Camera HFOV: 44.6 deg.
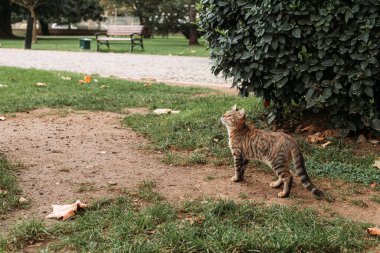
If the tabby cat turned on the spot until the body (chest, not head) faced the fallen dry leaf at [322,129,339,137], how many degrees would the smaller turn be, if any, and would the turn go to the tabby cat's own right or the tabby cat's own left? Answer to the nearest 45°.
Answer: approximately 45° to the tabby cat's own right

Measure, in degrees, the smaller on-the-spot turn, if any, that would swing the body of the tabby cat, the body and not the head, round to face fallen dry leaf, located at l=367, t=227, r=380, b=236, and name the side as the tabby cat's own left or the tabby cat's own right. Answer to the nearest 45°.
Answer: approximately 180°

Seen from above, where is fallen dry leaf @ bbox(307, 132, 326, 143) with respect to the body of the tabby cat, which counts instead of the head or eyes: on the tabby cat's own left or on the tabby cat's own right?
on the tabby cat's own right

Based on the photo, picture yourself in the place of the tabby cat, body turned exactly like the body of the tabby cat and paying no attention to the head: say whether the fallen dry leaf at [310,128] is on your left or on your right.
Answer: on your right

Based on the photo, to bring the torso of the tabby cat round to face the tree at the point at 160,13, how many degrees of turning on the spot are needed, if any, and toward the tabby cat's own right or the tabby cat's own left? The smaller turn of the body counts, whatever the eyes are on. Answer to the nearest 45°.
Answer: approximately 45° to the tabby cat's own right

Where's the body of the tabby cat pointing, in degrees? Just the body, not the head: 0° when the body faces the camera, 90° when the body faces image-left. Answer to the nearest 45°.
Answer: approximately 135°

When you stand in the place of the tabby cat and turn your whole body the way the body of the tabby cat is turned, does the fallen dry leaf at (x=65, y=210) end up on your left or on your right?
on your left

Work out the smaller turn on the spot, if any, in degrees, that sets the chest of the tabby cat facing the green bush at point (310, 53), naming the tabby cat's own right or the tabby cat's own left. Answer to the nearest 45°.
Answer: approximately 45° to the tabby cat's own right
